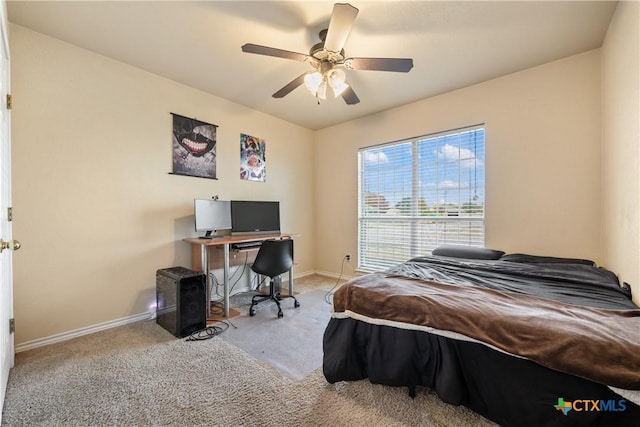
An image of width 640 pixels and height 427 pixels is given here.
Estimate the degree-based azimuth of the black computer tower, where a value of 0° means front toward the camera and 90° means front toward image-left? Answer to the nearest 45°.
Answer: approximately 315°

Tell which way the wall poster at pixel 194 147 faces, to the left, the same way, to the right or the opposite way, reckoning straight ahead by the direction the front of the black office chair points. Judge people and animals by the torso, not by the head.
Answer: the opposite way

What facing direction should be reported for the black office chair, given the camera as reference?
facing away from the viewer and to the left of the viewer

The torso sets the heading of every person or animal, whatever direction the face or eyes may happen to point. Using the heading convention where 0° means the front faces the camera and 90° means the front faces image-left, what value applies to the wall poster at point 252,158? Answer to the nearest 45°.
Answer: approximately 315°

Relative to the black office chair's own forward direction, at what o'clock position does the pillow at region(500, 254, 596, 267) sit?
The pillow is roughly at 5 o'clock from the black office chair.

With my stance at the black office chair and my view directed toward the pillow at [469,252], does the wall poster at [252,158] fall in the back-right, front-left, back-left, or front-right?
back-left

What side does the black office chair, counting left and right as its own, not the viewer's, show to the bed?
back

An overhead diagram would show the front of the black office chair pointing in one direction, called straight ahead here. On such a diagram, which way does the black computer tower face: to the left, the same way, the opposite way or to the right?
the opposite way

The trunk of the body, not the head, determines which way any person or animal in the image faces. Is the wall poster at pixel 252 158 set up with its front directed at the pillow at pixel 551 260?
yes
